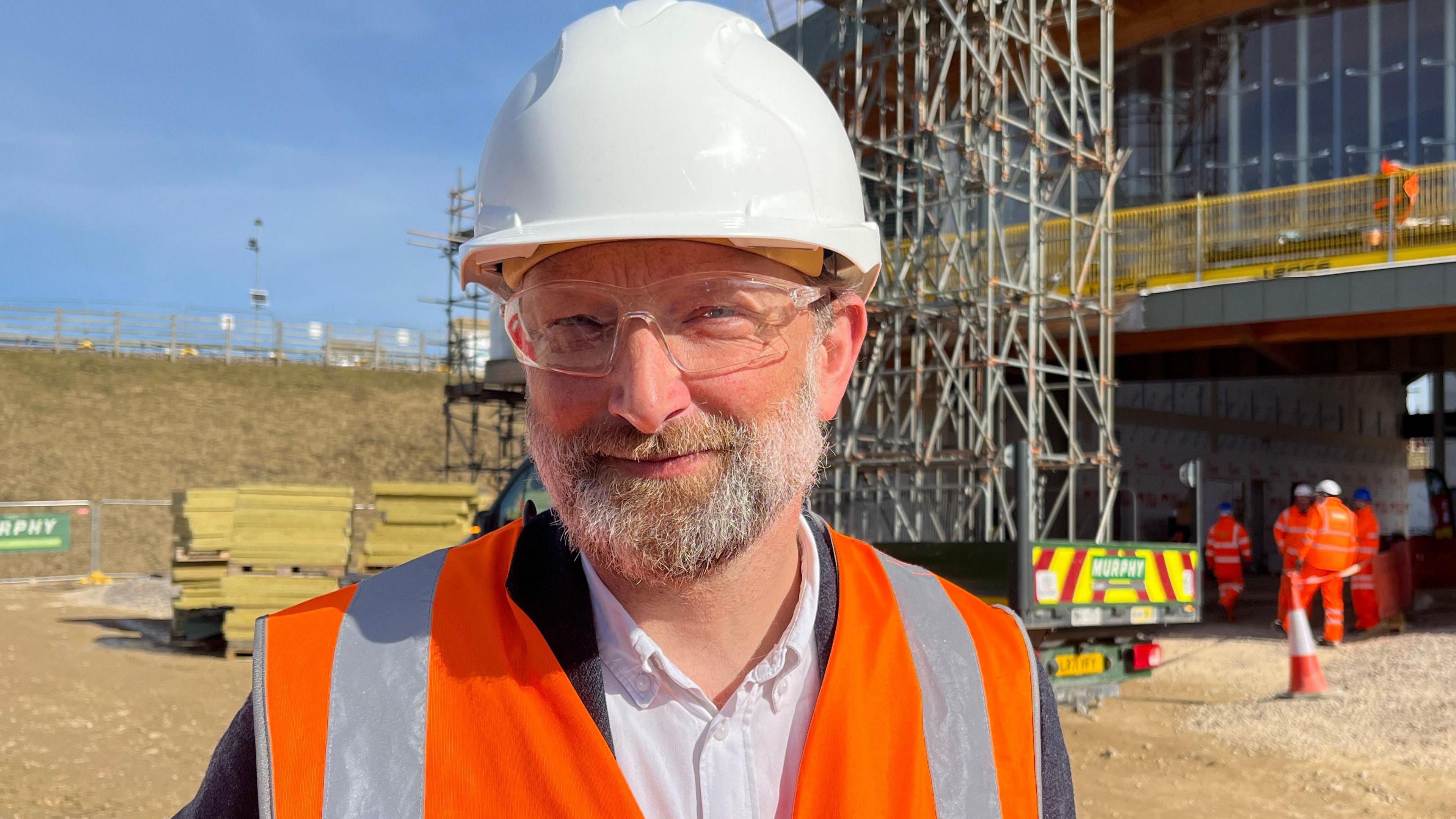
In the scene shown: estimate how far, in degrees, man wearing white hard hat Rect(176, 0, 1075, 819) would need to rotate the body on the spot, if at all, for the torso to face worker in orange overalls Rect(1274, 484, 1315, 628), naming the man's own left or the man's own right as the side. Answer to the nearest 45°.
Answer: approximately 135° to the man's own left

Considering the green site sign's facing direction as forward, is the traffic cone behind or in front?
in front

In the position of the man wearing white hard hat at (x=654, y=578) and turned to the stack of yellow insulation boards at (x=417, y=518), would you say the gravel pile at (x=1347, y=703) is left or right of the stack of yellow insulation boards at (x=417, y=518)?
right

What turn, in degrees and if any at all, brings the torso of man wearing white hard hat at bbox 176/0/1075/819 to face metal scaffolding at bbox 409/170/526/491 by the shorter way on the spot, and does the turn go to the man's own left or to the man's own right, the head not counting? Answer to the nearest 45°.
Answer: approximately 180°

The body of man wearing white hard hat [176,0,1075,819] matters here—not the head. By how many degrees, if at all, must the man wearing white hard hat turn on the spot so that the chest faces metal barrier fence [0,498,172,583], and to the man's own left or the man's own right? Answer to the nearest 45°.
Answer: approximately 135° to the man's own right

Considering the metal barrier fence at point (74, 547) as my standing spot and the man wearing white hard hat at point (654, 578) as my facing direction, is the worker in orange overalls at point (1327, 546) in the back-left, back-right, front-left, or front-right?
front-left

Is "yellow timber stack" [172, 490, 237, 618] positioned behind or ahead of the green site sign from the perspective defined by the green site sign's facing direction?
ahead

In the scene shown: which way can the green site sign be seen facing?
toward the camera

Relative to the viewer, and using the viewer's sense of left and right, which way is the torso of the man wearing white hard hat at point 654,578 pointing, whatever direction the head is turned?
facing the viewer

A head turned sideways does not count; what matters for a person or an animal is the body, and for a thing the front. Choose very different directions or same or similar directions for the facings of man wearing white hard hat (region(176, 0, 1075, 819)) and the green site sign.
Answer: same or similar directions
